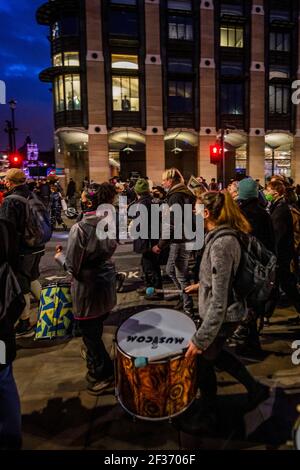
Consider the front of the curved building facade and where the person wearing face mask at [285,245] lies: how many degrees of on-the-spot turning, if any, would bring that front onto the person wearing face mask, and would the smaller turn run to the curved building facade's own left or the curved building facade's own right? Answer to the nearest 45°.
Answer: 0° — it already faces them

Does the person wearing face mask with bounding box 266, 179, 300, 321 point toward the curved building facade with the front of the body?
no

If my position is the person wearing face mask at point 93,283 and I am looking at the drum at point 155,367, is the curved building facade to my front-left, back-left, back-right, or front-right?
back-left

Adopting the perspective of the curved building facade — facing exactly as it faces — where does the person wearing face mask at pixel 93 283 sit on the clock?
The person wearing face mask is roughly at 12 o'clock from the curved building facade.

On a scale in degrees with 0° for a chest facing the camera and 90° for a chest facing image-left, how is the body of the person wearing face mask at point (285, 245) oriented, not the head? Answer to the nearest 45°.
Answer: approximately 90°

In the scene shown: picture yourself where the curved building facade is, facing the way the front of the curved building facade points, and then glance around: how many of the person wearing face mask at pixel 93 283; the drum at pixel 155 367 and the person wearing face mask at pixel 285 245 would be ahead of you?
3

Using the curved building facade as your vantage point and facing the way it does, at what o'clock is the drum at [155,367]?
The drum is roughly at 12 o'clock from the curved building facade.

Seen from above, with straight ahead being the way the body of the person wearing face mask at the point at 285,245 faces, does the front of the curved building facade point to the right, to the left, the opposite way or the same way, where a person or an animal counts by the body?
to the left
